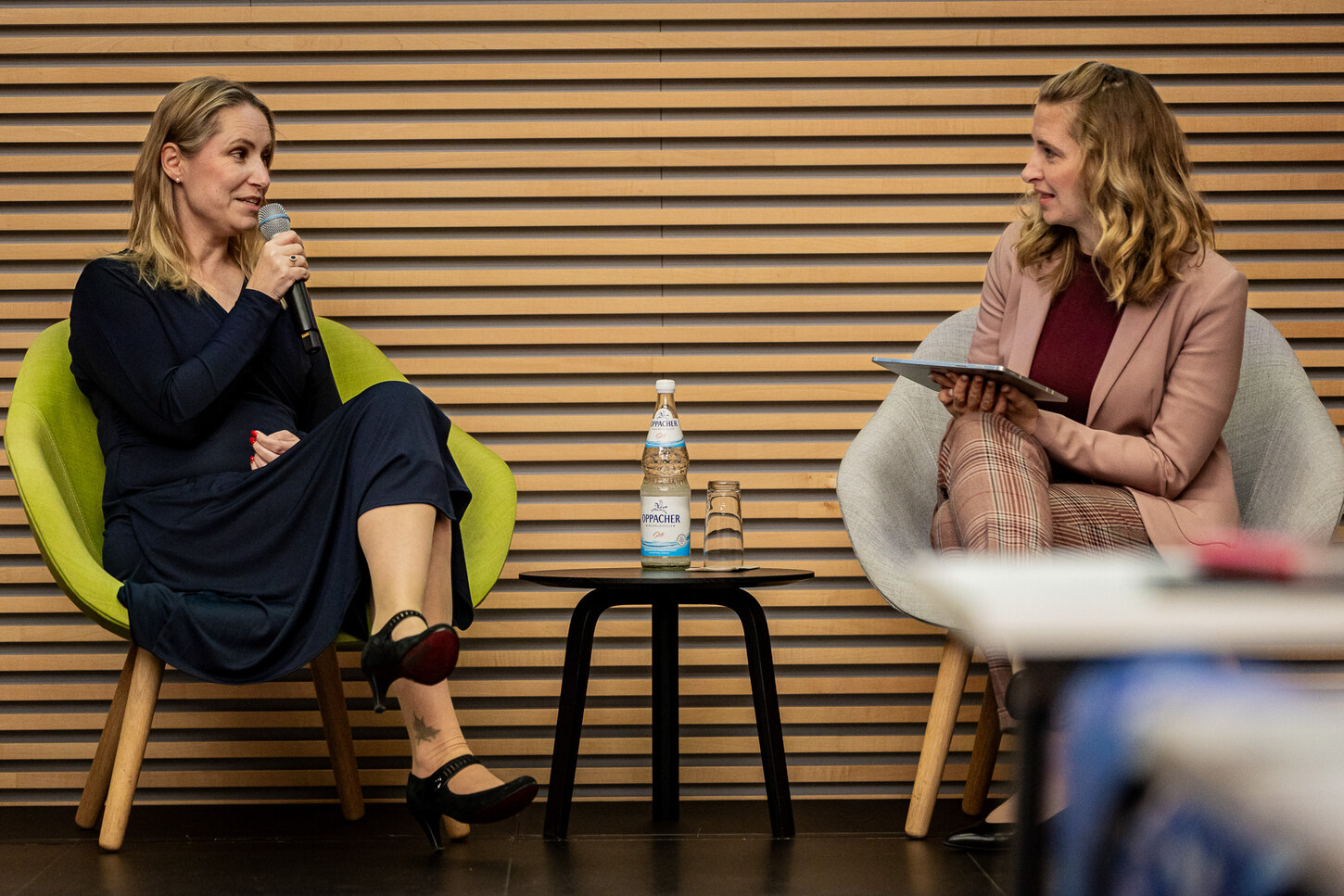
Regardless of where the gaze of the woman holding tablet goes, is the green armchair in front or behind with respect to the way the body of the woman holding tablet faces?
in front

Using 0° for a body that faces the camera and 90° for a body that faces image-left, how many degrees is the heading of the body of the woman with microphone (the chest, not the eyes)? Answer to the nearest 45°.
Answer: approximately 315°

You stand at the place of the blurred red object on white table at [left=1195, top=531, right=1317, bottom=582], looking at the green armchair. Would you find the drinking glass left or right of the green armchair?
right

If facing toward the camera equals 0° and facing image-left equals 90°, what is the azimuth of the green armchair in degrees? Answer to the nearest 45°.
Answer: approximately 315°

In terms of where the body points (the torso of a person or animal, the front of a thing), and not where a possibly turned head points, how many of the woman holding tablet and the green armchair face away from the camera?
0

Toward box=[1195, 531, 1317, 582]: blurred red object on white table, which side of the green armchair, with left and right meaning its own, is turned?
front

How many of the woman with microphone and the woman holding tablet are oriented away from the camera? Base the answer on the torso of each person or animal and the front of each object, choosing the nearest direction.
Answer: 0

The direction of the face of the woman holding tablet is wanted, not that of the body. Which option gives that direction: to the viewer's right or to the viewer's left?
to the viewer's left

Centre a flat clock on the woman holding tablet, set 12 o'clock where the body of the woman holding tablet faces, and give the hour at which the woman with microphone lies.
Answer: The woman with microphone is roughly at 1 o'clock from the woman holding tablet.
